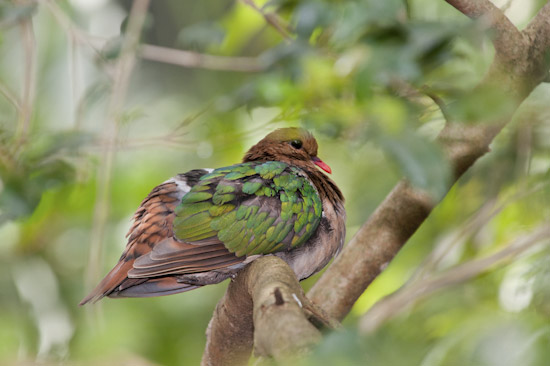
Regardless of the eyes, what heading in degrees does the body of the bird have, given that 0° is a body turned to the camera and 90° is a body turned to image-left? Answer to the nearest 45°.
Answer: approximately 270°

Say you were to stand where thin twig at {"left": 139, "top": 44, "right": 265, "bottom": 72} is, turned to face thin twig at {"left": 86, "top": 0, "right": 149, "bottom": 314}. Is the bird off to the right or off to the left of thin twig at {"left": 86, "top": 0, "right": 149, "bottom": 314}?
left

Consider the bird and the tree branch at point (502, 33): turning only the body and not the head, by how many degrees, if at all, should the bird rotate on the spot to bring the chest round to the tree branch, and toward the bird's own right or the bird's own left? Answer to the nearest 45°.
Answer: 0° — it already faces it

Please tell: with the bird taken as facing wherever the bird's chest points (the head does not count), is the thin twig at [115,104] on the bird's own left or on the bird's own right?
on the bird's own left

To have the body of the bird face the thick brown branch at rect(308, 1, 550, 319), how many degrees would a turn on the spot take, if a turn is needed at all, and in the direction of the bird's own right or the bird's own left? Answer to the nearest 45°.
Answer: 0° — it already faces it

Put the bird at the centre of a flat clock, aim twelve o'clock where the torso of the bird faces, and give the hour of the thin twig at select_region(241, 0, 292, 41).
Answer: The thin twig is roughly at 10 o'clock from the bird.

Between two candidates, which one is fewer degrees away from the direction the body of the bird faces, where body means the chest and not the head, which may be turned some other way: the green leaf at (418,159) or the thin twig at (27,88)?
the green leaf

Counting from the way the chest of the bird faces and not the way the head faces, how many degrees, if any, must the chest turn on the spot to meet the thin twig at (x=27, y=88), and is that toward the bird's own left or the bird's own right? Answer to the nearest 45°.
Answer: approximately 135° to the bird's own left
